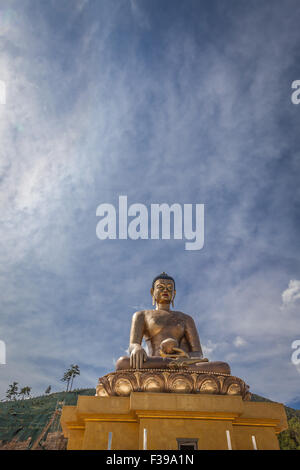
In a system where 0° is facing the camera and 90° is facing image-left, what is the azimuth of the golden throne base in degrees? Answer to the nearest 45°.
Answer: approximately 0°
